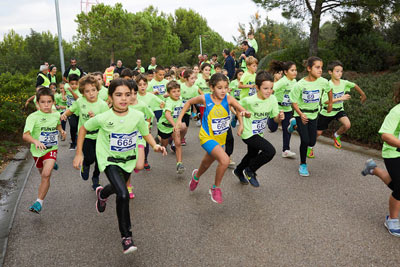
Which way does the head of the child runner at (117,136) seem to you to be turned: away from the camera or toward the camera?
toward the camera

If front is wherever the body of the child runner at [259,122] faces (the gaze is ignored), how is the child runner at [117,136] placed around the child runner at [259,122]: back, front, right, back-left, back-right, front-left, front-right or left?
right

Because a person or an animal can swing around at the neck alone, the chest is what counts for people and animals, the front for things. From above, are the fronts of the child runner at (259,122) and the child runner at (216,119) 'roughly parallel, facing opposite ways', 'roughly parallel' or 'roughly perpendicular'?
roughly parallel

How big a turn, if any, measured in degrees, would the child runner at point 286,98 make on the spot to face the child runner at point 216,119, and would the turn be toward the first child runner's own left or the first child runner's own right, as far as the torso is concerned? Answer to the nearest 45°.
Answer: approximately 45° to the first child runner's own right

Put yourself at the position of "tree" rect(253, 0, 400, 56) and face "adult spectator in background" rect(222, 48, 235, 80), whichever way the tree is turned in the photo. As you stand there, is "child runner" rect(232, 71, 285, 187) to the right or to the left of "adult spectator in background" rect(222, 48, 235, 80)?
left

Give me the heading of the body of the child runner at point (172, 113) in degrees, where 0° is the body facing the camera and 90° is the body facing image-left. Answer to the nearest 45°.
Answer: approximately 315°

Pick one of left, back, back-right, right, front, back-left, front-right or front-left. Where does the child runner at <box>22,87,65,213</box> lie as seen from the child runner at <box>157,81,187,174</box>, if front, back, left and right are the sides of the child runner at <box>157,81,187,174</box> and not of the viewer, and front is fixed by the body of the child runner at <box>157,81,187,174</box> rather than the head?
right

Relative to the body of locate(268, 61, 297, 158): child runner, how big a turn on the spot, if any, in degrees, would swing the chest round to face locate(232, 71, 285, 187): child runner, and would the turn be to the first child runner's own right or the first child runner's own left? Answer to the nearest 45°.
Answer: approximately 45° to the first child runner's own right

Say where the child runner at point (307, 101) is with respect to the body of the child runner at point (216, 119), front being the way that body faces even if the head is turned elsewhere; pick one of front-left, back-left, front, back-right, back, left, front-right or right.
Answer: left

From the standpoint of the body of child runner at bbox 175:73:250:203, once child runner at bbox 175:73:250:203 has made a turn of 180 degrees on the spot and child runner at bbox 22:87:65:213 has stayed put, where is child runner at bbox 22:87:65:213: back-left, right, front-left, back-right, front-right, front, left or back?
front-left

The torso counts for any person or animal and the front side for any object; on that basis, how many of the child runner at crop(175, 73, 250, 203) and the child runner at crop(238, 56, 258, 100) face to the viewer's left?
0

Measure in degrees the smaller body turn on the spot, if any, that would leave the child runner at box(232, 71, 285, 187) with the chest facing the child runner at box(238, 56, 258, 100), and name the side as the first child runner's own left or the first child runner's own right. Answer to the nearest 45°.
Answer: approximately 135° to the first child runner's own left

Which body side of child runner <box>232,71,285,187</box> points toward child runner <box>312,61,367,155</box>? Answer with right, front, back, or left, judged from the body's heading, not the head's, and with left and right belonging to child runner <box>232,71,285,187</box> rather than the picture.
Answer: left
